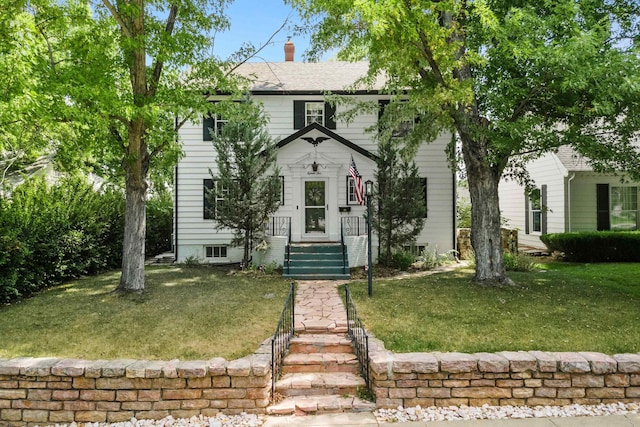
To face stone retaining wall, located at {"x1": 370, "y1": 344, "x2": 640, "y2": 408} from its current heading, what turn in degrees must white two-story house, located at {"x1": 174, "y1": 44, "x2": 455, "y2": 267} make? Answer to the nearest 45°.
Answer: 0° — it already faces it

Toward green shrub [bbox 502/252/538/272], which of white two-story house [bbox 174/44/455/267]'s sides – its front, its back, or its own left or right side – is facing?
left

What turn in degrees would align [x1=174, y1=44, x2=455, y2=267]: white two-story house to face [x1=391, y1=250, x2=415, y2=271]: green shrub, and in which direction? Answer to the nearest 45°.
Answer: approximately 45° to its left

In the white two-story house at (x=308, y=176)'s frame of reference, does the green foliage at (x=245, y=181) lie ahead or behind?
ahead

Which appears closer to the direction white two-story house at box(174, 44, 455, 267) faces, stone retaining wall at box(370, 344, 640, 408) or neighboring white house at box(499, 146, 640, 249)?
the stone retaining wall

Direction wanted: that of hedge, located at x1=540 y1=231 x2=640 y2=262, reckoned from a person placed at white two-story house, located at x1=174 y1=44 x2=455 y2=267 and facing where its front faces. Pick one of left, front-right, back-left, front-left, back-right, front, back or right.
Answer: left

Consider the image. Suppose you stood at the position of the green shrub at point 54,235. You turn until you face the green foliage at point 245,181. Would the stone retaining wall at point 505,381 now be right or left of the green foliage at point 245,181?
right

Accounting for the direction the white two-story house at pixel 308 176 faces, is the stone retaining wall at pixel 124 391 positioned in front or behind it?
in front

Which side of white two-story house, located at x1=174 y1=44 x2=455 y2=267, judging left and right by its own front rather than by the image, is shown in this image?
front

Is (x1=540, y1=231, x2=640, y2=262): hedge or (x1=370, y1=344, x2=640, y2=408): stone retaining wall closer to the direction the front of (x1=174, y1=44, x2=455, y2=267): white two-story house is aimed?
the stone retaining wall

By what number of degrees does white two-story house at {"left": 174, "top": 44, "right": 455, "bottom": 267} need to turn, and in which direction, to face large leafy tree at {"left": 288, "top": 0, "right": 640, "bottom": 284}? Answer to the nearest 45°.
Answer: approximately 45° to its left
